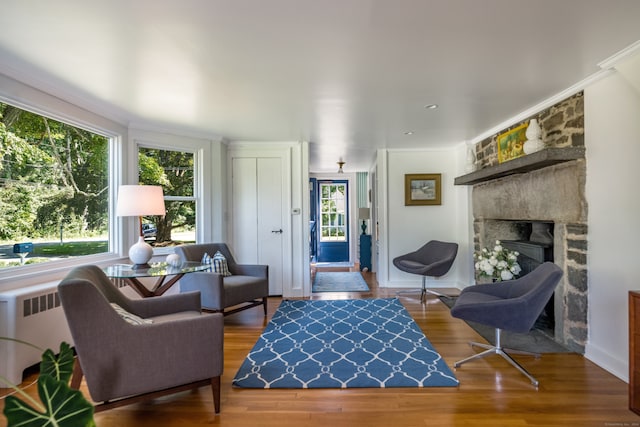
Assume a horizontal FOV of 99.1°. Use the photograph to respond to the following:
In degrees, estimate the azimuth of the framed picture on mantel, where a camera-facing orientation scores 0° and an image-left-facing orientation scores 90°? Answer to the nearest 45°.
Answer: approximately 45°

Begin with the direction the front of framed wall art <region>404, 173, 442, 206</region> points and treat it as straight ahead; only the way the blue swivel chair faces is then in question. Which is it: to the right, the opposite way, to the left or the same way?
to the right

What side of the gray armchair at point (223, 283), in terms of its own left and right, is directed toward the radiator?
right

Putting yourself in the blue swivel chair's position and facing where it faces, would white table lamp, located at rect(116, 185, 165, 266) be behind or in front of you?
in front

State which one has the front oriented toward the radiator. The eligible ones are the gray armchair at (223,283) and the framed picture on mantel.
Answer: the framed picture on mantel

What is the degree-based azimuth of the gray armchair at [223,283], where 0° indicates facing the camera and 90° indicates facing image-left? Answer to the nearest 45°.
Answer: approximately 315°

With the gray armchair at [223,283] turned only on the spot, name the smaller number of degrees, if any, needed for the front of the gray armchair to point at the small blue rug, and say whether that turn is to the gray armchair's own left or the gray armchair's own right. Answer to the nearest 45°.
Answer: approximately 90° to the gray armchair's own left

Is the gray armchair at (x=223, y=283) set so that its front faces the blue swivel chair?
yes

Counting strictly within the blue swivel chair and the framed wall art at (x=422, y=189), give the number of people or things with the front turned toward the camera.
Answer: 1

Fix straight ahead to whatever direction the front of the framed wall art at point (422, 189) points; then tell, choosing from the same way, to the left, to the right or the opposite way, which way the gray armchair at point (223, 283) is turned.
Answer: to the left

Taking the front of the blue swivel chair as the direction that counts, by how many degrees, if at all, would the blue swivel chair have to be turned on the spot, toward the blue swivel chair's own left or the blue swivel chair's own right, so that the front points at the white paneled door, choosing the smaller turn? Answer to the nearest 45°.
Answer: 0° — it already faces it

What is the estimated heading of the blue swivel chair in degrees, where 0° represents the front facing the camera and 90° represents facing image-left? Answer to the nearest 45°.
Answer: approximately 90°
